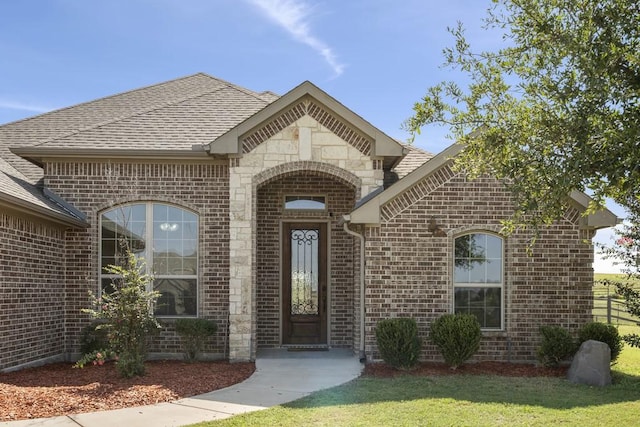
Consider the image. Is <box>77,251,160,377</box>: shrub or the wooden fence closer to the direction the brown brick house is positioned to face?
the shrub

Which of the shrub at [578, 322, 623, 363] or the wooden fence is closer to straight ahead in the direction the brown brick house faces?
the shrub

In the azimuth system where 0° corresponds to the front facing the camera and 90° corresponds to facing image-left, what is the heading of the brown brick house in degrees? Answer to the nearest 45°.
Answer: approximately 0°
